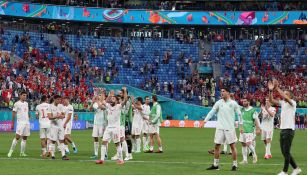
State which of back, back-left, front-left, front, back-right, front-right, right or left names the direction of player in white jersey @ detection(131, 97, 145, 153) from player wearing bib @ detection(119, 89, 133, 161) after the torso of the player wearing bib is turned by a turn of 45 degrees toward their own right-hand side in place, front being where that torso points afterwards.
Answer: front-right

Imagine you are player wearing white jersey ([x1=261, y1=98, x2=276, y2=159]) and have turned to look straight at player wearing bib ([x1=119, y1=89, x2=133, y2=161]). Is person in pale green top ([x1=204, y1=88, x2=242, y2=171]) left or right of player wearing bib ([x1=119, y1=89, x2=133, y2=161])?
left

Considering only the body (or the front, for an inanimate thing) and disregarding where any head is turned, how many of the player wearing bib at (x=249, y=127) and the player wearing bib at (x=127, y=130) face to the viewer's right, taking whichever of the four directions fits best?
0

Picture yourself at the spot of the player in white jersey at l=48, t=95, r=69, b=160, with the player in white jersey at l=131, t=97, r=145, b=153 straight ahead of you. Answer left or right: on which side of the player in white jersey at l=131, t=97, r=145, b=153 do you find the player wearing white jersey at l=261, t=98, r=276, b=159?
right
